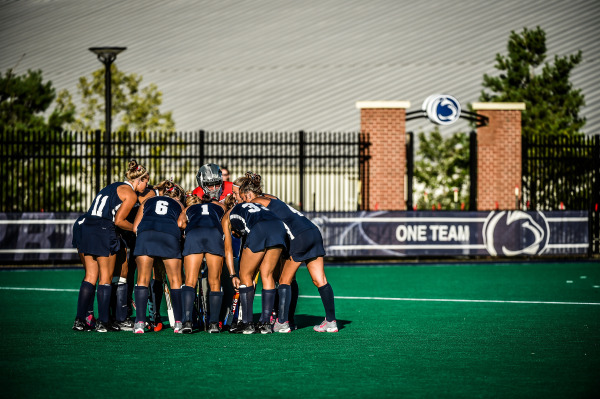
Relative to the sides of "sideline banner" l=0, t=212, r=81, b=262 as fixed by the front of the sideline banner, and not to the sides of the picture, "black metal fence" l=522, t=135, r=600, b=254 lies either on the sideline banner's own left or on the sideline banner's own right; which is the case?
on the sideline banner's own left

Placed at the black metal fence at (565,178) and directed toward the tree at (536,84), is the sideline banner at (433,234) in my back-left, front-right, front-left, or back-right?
back-left

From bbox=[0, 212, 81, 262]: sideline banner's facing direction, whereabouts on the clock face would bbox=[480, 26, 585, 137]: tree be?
The tree is roughly at 8 o'clock from the sideline banner.

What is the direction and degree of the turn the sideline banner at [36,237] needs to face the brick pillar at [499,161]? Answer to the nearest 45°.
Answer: approximately 90° to its left

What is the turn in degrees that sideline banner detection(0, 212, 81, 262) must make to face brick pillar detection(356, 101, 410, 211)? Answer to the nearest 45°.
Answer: approximately 90° to its left

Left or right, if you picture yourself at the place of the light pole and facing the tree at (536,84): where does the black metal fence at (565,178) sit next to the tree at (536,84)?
right

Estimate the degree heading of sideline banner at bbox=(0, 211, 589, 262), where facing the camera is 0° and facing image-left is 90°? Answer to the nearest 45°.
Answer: approximately 0°
